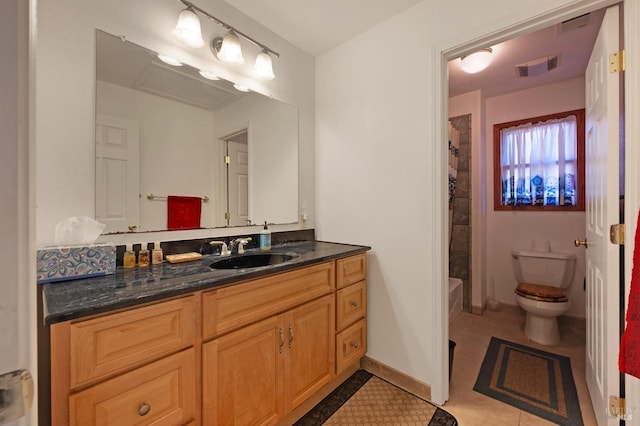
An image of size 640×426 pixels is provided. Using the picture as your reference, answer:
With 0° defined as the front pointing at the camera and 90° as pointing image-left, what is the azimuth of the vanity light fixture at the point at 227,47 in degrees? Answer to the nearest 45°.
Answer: approximately 315°

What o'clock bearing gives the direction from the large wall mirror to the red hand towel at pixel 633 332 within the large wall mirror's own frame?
The red hand towel is roughly at 12 o'clock from the large wall mirror.
